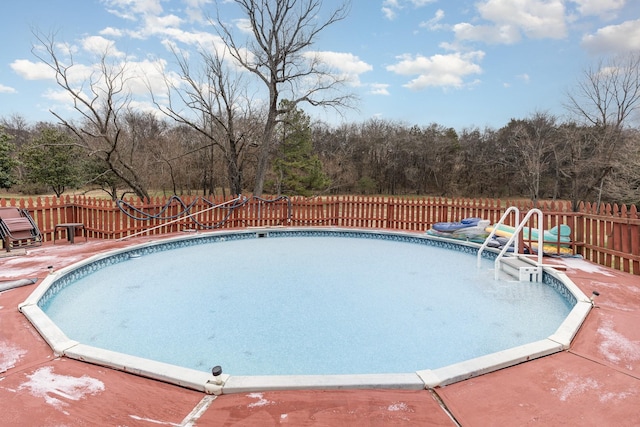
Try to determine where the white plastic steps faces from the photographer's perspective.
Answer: facing the viewer and to the left of the viewer

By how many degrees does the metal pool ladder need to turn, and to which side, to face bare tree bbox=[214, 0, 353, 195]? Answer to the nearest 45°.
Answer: approximately 90° to its right

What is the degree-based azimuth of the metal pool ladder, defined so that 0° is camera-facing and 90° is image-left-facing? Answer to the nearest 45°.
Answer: approximately 45°

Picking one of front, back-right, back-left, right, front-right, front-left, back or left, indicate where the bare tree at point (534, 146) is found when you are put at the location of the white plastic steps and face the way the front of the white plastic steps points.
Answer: back-right

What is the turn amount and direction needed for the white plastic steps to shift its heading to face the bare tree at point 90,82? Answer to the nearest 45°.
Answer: approximately 45° to its right

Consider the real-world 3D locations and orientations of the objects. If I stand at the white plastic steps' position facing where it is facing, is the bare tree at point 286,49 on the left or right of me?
on my right

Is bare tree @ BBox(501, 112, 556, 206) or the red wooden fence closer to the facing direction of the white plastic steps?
the red wooden fence

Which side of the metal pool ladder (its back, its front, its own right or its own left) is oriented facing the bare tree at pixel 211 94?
right
